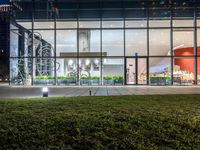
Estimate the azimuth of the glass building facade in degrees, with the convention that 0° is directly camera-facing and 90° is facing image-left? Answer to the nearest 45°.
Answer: approximately 0°
